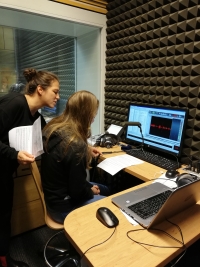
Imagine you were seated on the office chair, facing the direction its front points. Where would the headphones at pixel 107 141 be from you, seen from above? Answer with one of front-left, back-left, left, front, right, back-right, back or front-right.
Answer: front-left

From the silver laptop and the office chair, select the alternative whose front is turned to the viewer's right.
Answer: the office chair

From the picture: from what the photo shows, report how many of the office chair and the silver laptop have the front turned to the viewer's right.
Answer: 1

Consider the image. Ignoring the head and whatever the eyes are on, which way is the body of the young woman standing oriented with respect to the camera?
to the viewer's right

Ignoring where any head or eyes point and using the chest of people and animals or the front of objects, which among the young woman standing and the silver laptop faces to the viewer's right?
the young woman standing

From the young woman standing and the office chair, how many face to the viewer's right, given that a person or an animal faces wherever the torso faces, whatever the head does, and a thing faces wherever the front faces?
2

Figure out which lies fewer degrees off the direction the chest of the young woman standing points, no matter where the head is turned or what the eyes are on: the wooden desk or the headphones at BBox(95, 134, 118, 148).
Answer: the headphones

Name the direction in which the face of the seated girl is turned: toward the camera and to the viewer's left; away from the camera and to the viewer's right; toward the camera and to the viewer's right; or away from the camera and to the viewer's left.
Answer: away from the camera and to the viewer's right

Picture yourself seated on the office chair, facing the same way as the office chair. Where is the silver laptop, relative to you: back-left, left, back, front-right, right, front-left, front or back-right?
front-right

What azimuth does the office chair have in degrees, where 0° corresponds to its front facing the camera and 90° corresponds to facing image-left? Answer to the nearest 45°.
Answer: approximately 270°

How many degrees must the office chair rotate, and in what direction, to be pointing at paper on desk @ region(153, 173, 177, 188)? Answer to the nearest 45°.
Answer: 0° — it already faces it
